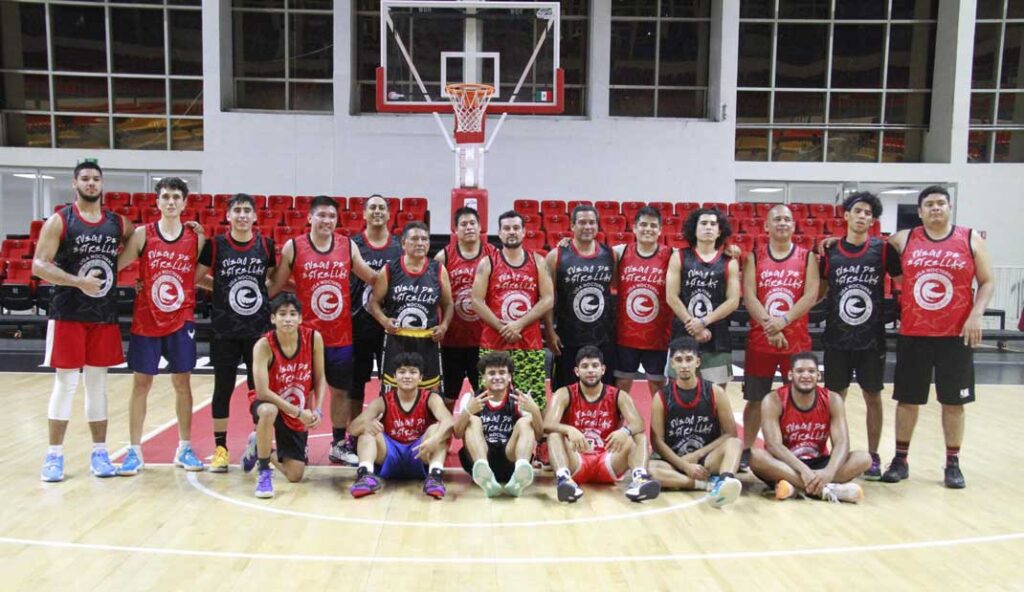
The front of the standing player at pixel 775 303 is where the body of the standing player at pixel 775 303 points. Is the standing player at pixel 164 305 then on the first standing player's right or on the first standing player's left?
on the first standing player's right

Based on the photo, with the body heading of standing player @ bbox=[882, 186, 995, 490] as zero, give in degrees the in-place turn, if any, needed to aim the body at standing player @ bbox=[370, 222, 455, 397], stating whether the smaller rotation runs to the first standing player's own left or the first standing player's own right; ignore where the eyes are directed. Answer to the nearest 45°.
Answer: approximately 45° to the first standing player's own right

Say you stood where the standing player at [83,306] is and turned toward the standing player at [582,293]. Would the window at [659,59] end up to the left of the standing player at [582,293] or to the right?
left

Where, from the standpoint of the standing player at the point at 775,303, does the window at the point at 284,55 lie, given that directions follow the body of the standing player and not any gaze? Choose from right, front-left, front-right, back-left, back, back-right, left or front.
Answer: back-right

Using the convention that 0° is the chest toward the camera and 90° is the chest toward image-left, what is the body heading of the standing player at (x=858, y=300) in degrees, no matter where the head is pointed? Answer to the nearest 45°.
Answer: approximately 0°

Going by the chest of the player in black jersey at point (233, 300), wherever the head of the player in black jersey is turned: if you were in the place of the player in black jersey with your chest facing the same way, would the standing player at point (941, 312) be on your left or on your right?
on your left

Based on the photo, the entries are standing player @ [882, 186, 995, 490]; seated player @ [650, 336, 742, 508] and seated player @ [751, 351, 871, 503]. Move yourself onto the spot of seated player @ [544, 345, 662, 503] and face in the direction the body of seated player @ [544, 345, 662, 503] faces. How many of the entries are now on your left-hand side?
3
